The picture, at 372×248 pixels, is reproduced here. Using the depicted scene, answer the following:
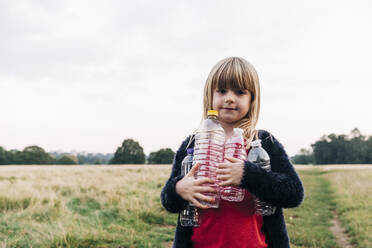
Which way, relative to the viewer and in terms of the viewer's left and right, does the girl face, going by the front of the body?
facing the viewer

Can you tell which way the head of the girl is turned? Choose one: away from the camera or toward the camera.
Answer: toward the camera
